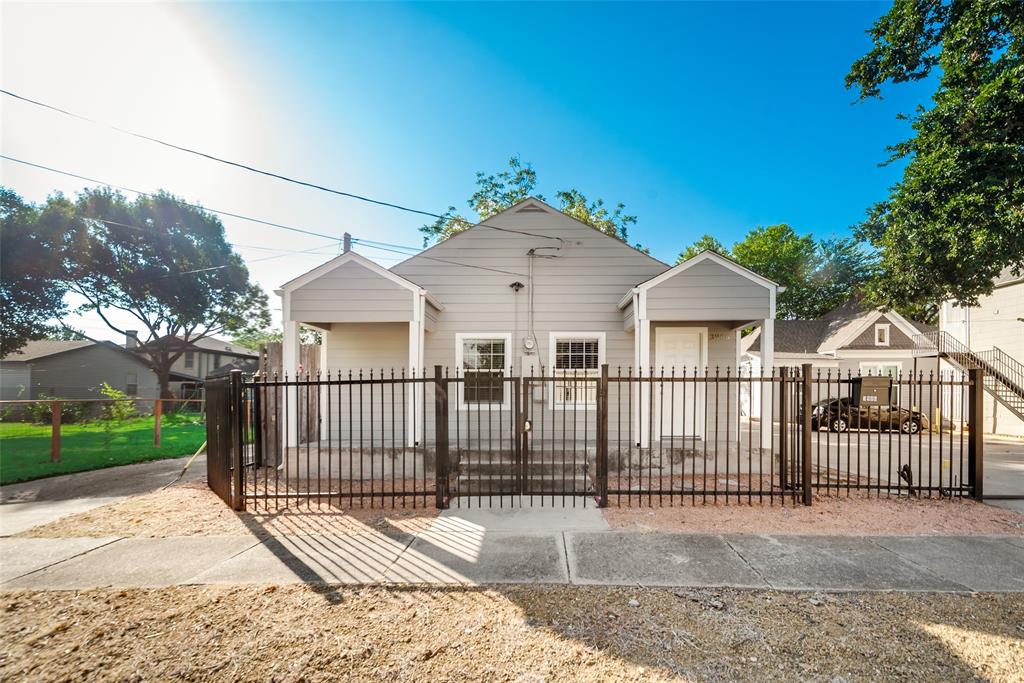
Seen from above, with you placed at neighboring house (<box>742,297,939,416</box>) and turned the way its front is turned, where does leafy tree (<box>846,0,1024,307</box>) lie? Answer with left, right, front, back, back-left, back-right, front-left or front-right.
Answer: front

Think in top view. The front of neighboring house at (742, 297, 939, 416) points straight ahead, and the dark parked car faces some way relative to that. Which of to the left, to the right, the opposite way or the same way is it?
to the left

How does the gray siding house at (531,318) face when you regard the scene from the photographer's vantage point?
facing the viewer

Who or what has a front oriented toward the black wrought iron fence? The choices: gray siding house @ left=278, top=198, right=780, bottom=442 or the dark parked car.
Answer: the gray siding house

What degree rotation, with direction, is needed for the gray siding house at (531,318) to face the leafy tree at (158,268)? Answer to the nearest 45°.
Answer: approximately 135° to its right

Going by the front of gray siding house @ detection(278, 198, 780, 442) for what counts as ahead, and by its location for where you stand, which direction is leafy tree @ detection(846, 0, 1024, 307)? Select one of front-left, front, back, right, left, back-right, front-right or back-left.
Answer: left

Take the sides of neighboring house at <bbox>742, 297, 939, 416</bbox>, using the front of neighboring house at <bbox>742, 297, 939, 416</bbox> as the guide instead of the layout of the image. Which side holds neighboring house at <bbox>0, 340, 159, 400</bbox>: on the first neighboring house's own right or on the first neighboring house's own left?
on the first neighboring house's own right

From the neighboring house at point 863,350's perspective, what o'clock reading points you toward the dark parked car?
The dark parked car is roughly at 12 o'clock from the neighboring house.

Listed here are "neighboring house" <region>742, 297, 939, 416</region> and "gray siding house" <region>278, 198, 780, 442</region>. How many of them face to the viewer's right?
0

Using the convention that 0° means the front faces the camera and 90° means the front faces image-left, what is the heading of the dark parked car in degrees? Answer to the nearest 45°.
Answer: approximately 270°
